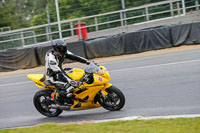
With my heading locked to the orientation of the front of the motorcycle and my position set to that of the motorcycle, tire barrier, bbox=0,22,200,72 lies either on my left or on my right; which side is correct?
on my left

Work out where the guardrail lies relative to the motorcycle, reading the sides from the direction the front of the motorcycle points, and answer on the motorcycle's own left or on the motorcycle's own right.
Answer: on the motorcycle's own left

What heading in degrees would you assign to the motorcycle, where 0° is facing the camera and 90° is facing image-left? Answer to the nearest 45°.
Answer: approximately 270°
